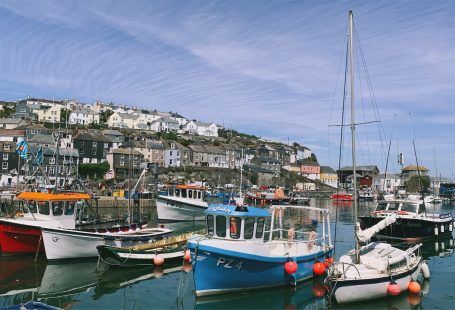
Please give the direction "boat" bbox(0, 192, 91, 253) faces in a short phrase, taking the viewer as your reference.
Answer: facing the viewer and to the left of the viewer

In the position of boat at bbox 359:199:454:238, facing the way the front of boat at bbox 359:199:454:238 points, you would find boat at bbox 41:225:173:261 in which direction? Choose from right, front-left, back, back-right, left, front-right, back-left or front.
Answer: front

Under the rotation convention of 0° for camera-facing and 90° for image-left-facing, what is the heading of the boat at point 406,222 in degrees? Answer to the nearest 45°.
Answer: approximately 45°

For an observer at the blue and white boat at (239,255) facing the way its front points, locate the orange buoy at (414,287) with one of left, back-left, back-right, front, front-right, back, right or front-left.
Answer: back-left

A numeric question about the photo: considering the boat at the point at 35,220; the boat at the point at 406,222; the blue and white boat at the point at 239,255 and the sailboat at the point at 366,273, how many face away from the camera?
0

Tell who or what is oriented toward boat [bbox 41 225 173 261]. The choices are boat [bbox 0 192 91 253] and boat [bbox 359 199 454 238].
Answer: boat [bbox 359 199 454 238]

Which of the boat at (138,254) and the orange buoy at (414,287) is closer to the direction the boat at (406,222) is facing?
the boat

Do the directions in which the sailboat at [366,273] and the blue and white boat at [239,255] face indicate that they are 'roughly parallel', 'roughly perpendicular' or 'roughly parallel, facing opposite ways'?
roughly parallel
